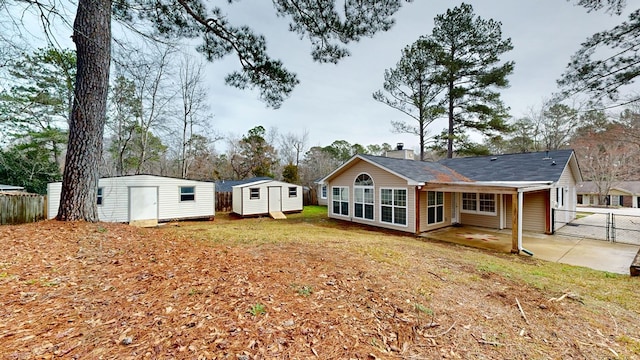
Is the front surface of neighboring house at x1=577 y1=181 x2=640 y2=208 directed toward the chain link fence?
yes

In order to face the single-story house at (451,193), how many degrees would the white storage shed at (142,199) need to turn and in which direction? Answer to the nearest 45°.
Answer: approximately 45° to its left

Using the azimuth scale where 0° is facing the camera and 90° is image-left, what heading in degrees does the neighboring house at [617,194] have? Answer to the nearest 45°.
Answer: approximately 0°

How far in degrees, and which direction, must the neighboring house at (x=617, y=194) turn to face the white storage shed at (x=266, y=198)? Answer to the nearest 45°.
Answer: approximately 45° to its right

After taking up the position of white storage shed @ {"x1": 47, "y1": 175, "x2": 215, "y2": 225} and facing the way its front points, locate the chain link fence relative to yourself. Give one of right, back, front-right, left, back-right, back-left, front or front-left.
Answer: front-left

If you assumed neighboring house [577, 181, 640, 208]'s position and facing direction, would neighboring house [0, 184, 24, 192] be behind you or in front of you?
in front

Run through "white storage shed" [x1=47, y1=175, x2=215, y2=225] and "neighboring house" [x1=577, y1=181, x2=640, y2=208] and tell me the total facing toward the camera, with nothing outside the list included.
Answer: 2

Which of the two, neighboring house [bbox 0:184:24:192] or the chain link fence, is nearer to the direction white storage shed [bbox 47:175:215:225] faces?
the chain link fence

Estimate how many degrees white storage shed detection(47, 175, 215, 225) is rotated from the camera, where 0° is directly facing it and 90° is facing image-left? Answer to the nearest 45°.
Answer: approximately 0°

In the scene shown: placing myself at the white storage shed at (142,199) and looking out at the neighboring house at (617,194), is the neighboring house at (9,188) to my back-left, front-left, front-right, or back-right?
back-left
